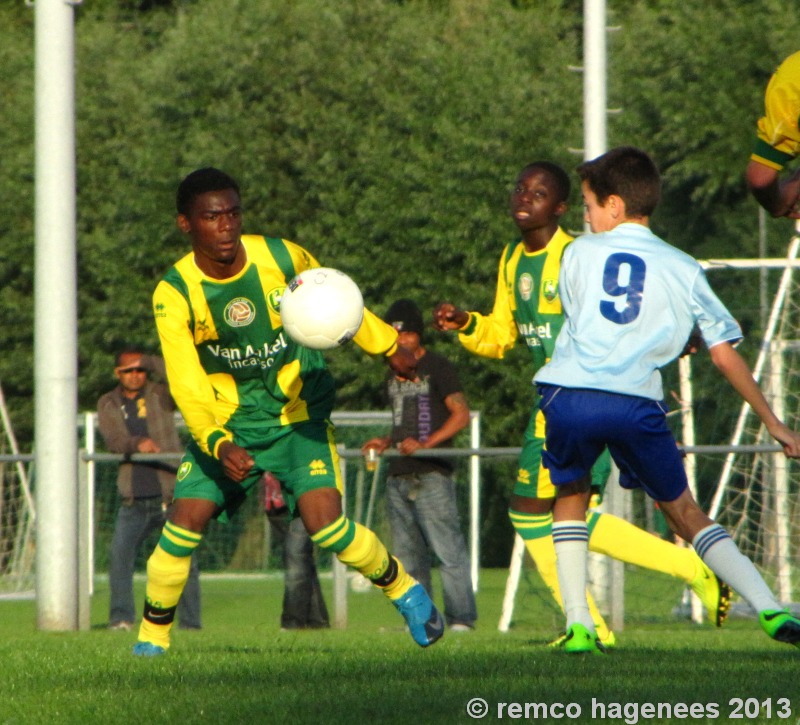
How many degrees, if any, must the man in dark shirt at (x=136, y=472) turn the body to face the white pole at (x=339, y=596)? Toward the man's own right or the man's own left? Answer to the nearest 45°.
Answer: approximately 45° to the man's own left

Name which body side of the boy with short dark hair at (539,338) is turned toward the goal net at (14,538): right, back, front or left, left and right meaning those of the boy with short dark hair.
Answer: right

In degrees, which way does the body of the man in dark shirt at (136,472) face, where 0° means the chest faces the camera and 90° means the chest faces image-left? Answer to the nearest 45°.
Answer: approximately 0°

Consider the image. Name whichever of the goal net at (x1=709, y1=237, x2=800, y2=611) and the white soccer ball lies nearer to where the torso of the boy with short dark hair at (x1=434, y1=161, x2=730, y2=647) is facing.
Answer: the white soccer ball

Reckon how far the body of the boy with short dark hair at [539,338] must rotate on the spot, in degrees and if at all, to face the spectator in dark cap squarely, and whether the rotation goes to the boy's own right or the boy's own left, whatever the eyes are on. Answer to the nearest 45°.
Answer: approximately 135° to the boy's own right

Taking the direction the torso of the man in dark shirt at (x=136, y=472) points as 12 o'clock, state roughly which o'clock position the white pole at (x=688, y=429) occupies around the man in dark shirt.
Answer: The white pole is roughly at 9 o'clock from the man in dark shirt.

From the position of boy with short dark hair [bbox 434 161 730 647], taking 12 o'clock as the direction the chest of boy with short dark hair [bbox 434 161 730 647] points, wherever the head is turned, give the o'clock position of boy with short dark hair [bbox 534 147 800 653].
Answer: boy with short dark hair [bbox 534 147 800 653] is roughly at 10 o'clock from boy with short dark hair [bbox 434 161 730 647].

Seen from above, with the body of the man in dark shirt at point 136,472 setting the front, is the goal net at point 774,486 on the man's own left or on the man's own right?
on the man's own left

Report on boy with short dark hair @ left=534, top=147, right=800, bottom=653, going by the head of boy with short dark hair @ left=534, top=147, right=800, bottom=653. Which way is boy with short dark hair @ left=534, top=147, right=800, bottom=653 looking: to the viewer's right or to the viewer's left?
to the viewer's left

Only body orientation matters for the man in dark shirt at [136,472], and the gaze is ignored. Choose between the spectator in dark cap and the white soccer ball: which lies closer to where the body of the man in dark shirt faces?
the white soccer ball

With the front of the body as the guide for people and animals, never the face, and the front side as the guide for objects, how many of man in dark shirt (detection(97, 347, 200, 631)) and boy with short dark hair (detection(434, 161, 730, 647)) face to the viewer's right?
0

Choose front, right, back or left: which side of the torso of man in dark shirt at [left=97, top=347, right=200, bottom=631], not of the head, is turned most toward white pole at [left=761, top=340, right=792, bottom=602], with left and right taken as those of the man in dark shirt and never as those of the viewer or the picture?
left

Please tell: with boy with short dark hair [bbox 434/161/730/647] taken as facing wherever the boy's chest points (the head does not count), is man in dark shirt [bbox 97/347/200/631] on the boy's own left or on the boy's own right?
on the boy's own right
